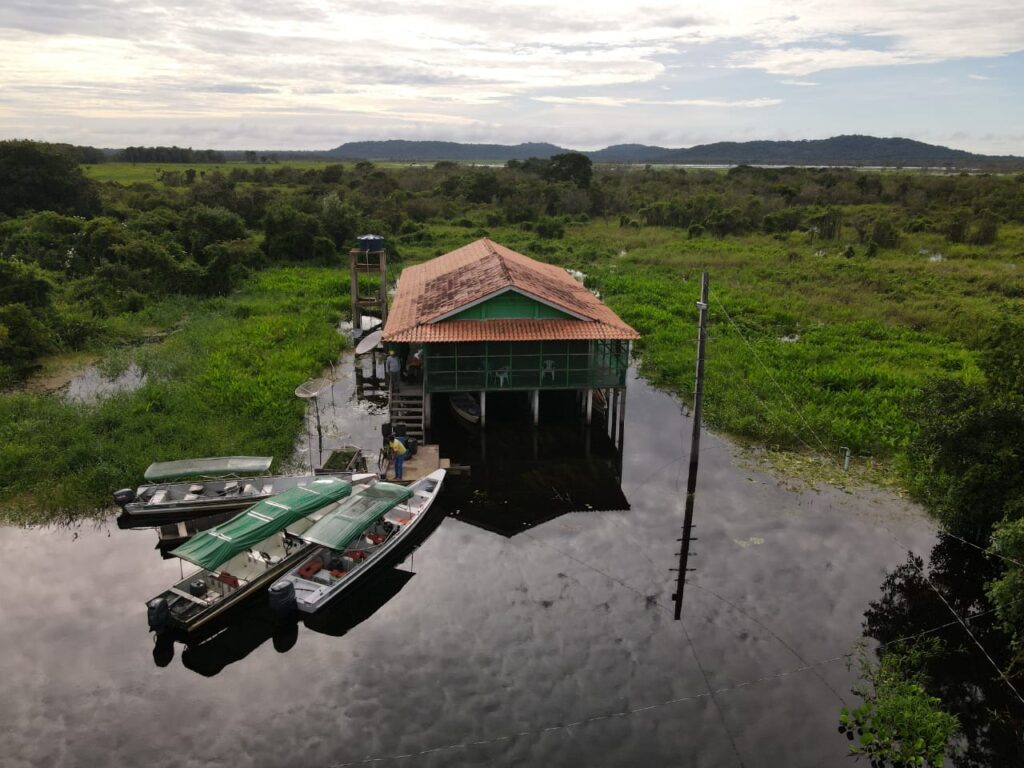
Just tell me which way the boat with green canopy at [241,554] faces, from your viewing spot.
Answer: facing away from the viewer and to the right of the viewer

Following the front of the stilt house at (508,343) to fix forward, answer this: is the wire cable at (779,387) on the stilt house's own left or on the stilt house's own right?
on the stilt house's own left

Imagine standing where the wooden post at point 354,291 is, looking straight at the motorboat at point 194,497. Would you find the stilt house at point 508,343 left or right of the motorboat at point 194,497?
left

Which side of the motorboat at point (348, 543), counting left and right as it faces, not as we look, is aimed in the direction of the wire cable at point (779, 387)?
front

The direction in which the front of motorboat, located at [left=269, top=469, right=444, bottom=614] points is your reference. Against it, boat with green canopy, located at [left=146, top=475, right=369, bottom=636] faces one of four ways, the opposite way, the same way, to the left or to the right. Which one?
the same way

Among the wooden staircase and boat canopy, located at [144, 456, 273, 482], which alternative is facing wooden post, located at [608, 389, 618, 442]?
the boat canopy

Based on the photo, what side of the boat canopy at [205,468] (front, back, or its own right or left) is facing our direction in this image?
right

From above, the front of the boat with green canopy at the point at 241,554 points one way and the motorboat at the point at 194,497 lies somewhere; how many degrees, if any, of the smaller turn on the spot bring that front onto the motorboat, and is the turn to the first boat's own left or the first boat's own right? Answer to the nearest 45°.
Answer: approximately 45° to the first boat's own left

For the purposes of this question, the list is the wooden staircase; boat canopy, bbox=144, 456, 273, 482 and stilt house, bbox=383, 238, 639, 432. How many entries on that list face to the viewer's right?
1

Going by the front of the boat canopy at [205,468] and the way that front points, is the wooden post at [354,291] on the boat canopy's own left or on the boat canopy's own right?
on the boat canopy's own left

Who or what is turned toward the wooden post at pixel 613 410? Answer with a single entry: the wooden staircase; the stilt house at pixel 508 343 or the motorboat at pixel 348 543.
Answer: the motorboat

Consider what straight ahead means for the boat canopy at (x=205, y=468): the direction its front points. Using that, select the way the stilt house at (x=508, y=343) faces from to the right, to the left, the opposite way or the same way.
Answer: to the right

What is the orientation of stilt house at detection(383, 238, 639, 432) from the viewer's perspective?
toward the camera
